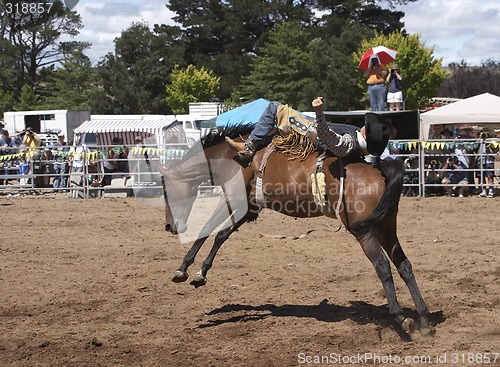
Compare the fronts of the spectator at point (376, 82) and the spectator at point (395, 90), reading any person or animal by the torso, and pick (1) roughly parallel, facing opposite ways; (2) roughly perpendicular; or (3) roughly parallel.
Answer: roughly parallel

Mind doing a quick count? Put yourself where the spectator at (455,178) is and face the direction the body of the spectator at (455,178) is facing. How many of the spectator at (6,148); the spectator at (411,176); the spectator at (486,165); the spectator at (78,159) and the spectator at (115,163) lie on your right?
4

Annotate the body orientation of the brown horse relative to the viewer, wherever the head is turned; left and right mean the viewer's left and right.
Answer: facing to the left of the viewer

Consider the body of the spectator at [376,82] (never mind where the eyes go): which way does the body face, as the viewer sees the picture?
toward the camera

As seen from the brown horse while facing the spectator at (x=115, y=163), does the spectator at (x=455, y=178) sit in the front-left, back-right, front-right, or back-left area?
front-right

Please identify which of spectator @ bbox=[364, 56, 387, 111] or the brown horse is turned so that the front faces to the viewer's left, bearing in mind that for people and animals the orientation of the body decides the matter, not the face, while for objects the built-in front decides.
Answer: the brown horse

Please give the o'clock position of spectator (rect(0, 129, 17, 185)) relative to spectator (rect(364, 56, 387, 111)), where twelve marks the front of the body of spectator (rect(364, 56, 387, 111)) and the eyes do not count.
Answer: spectator (rect(0, 129, 17, 185)) is roughly at 3 o'clock from spectator (rect(364, 56, 387, 111)).

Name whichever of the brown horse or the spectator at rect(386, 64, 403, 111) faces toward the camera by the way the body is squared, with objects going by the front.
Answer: the spectator

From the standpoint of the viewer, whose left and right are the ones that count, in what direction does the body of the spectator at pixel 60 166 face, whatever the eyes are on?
facing the viewer

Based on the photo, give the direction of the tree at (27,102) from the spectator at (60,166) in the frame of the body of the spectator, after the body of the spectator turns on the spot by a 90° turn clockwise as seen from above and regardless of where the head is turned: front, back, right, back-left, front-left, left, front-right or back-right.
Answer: right

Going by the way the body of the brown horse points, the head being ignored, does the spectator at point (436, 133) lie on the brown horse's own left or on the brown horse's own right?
on the brown horse's own right

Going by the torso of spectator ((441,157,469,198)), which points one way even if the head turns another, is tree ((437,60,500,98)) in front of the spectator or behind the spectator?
behind

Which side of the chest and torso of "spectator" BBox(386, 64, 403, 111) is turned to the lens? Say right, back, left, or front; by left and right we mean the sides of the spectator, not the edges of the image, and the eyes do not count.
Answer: front

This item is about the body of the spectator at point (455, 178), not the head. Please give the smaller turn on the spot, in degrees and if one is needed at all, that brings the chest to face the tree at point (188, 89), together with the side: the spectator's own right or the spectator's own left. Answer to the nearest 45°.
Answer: approximately 135° to the spectator's own right

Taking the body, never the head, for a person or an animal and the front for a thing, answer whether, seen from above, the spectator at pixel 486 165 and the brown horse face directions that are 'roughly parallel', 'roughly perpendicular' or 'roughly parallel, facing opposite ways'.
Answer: roughly perpendicular

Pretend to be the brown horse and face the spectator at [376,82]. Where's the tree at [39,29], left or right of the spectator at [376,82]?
left

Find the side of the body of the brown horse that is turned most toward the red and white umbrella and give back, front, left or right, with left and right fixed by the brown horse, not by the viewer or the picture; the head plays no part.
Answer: right
